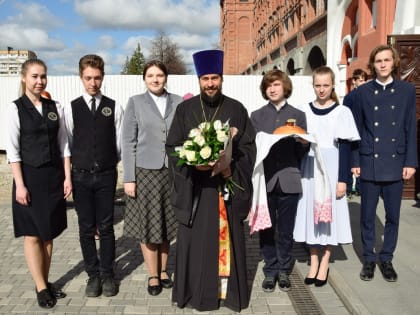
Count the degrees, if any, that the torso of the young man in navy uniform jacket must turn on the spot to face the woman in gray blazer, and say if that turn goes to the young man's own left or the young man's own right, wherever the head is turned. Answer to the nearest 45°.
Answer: approximately 45° to the young man's own right

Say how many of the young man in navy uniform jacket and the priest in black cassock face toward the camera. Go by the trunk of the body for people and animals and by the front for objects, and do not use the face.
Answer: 2

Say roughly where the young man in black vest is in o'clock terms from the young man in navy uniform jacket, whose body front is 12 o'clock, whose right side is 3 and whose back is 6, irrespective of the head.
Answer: The young man in black vest is roughly at 2 o'clock from the young man in navy uniform jacket.

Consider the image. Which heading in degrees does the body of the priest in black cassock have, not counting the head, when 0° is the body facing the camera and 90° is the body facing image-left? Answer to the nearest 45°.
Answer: approximately 0°

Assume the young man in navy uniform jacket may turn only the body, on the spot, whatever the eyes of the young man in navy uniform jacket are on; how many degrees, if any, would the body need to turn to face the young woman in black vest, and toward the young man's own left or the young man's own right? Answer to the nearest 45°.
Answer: approximately 45° to the young man's own right

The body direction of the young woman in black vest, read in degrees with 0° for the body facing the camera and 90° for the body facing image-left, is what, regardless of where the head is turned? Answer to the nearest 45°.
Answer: approximately 315°

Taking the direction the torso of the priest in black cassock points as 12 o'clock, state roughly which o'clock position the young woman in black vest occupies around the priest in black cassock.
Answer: The young woman in black vest is roughly at 3 o'clock from the priest in black cassock.

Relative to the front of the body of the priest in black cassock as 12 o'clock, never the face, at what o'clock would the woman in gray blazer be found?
The woman in gray blazer is roughly at 4 o'clock from the priest in black cassock.
